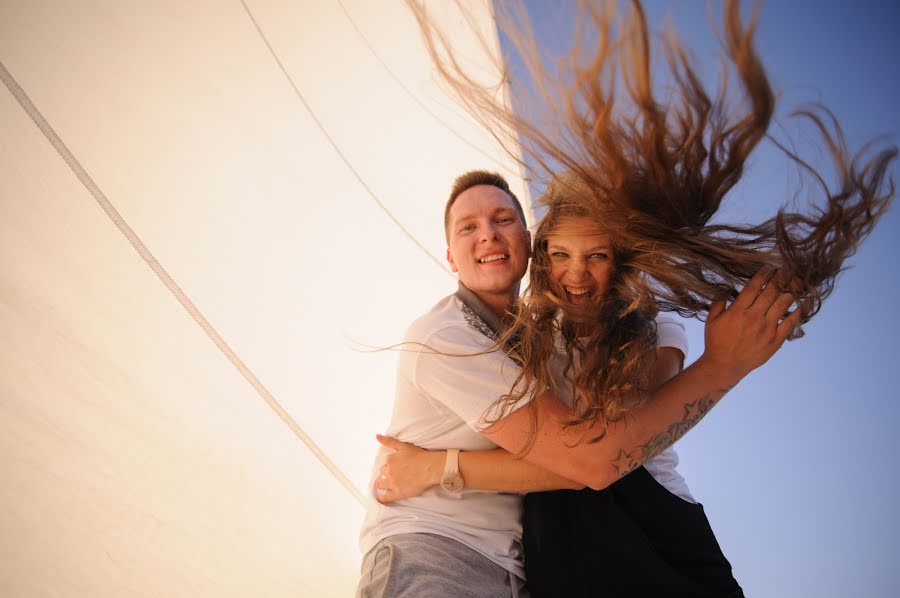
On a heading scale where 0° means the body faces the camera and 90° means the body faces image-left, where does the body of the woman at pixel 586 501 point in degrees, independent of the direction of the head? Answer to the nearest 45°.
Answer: approximately 45°
